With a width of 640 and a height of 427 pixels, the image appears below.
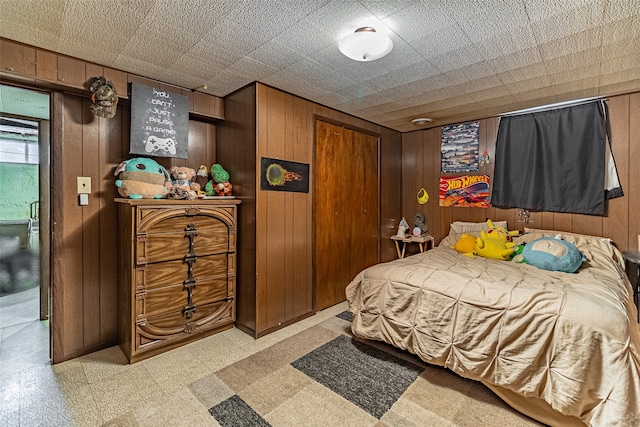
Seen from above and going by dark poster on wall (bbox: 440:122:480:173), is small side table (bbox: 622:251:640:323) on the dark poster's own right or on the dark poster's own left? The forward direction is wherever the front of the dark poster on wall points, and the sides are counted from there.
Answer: on the dark poster's own left

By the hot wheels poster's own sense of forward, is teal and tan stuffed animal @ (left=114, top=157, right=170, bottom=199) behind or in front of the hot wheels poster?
in front

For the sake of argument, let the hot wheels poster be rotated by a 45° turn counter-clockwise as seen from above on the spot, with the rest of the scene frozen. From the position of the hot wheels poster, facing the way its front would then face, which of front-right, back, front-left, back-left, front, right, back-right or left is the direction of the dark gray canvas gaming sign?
right

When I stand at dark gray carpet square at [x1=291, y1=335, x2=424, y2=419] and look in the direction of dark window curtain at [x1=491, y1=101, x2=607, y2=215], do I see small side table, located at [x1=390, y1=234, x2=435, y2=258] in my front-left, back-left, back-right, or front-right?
front-left

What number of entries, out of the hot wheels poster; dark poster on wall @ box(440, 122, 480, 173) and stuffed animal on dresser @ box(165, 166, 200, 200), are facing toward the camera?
3

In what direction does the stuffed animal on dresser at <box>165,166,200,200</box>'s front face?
toward the camera

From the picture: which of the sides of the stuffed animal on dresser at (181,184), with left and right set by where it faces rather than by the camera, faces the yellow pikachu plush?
left

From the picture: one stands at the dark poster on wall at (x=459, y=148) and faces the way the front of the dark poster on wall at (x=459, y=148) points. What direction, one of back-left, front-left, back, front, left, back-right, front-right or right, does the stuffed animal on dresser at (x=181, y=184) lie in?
front-right

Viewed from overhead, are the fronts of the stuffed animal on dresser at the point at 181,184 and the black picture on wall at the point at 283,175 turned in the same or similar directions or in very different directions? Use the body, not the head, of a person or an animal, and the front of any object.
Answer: same or similar directions

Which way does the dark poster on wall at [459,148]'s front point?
toward the camera

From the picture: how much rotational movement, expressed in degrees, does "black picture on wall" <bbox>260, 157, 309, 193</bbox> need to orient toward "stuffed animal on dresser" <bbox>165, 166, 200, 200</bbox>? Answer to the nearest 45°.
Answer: approximately 135° to its right

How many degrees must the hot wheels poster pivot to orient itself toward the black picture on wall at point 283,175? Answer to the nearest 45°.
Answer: approximately 45° to its right

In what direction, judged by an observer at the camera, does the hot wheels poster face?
facing the viewer

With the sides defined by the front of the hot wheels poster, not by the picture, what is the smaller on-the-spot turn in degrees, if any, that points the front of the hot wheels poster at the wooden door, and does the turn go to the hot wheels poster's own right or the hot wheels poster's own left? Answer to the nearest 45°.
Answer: approximately 45° to the hot wheels poster's own right
